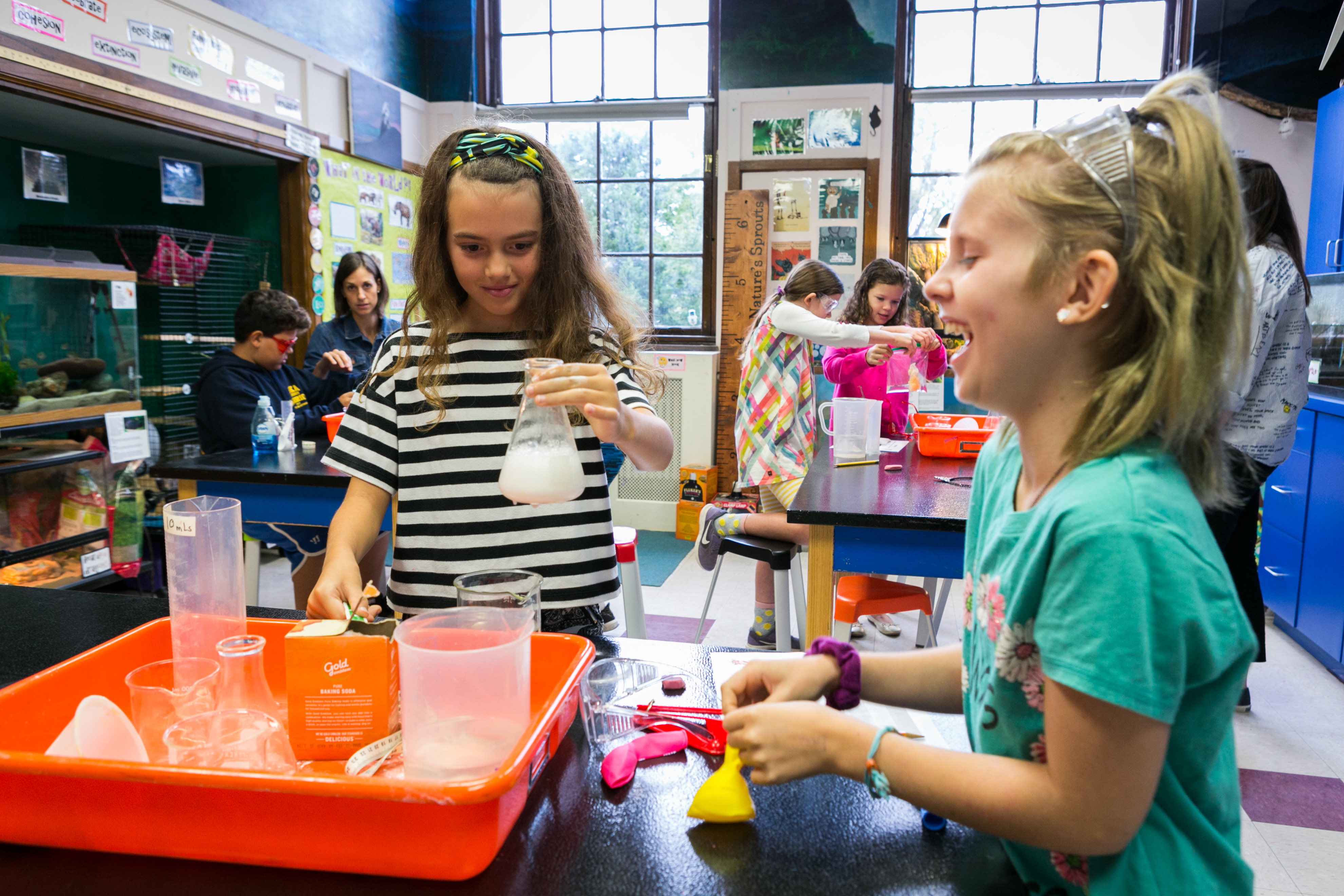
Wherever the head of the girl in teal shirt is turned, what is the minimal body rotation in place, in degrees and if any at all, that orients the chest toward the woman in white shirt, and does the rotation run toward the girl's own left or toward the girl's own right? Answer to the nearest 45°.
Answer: approximately 90° to the girl's own right

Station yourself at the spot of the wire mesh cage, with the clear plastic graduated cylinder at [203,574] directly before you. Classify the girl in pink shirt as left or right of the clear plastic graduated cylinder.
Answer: left

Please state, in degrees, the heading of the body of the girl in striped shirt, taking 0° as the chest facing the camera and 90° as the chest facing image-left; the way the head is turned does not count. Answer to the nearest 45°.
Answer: approximately 0°

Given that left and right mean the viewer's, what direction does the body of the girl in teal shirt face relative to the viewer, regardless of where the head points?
facing to the left of the viewer

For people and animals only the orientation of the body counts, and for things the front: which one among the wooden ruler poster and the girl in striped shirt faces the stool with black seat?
the wooden ruler poster

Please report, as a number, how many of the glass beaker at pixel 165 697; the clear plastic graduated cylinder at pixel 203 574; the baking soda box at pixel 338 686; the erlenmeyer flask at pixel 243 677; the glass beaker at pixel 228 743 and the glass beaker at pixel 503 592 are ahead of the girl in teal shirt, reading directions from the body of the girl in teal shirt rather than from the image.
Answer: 6

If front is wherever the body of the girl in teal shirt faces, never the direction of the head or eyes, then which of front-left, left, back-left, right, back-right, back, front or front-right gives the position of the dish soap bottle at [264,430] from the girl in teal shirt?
front-right

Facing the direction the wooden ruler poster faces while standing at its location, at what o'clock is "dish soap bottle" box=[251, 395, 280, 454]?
The dish soap bottle is roughly at 1 o'clock from the wooden ruler poster.

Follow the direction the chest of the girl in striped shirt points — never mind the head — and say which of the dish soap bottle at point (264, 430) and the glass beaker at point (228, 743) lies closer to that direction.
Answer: the glass beaker

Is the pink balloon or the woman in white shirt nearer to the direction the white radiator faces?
the pink balloon

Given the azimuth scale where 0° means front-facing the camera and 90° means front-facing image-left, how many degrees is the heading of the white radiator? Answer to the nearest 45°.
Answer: approximately 0°

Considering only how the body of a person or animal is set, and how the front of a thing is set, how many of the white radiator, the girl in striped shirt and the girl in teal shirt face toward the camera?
2

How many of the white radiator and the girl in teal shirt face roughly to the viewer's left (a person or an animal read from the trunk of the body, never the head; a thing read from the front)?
1

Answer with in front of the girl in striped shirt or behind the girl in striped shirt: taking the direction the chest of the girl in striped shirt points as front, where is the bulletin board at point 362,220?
behind

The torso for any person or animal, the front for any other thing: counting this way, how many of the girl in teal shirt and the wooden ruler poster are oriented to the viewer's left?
1

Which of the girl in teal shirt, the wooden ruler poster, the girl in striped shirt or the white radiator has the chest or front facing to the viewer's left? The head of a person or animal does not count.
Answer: the girl in teal shirt

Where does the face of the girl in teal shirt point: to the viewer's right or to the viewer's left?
to the viewer's left
